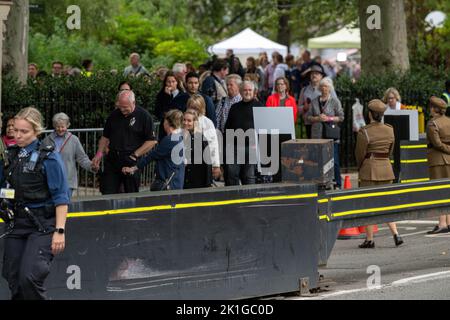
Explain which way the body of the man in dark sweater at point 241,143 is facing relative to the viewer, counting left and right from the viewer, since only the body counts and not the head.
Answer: facing the viewer

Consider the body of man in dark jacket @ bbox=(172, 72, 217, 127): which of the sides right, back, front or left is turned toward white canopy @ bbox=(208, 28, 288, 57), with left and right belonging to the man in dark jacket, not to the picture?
back

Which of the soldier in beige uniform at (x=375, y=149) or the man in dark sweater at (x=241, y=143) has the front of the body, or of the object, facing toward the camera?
the man in dark sweater

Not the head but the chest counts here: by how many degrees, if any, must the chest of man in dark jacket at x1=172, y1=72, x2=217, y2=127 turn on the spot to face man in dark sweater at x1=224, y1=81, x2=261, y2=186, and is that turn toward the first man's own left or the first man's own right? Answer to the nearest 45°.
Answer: approximately 45° to the first man's own left

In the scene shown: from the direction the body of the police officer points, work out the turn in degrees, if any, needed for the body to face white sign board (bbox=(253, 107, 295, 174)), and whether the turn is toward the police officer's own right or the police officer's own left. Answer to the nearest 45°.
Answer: approximately 180°

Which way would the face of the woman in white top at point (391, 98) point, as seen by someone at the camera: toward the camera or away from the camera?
toward the camera

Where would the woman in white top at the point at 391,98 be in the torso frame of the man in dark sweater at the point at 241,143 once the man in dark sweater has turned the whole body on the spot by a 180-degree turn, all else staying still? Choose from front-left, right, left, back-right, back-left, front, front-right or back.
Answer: front-right

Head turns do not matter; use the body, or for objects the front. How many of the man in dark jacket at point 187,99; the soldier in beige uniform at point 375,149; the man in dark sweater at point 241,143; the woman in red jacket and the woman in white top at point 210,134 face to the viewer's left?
1

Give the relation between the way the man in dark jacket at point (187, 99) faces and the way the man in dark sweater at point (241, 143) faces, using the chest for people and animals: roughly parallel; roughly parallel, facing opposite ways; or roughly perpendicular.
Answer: roughly parallel

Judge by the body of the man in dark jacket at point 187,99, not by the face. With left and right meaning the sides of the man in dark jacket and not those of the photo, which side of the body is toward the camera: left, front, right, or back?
front

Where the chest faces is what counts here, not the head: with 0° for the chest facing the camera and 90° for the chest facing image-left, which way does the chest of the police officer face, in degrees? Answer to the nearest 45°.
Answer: approximately 45°

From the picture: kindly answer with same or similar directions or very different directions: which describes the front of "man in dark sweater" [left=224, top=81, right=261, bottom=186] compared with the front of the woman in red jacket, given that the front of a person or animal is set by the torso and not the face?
same or similar directions

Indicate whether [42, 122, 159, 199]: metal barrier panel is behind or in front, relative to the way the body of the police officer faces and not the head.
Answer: behind

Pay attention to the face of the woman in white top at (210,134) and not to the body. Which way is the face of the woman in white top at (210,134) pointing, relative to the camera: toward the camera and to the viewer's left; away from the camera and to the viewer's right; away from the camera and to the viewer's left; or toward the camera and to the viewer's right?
toward the camera and to the viewer's left
